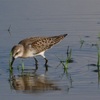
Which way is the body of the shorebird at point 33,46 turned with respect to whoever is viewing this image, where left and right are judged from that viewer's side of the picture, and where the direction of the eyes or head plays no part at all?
facing to the left of the viewer
